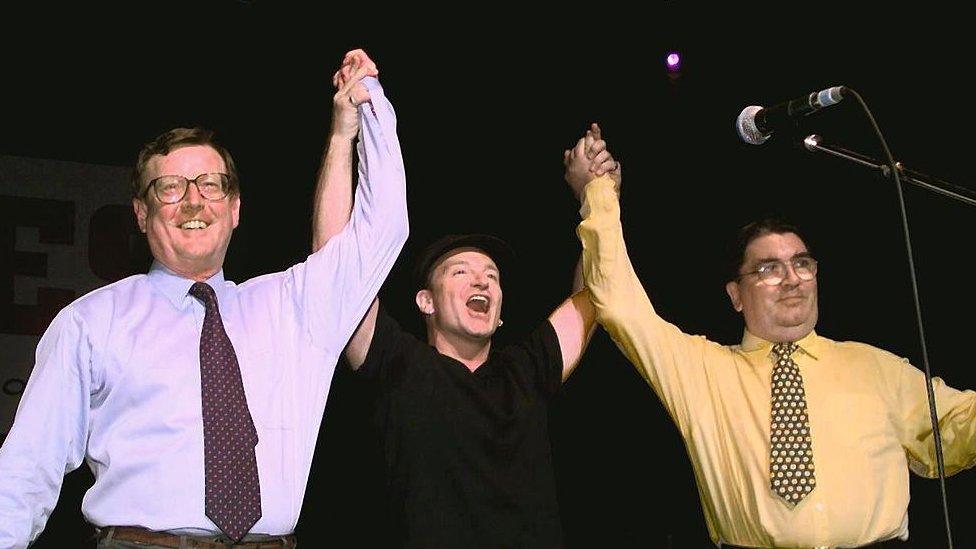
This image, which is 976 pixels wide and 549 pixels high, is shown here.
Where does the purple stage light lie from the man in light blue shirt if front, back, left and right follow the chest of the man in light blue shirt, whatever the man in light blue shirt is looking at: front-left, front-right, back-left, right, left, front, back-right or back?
back-left

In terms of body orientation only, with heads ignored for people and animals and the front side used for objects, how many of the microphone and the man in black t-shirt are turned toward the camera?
1

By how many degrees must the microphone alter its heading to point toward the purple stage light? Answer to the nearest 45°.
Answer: approximately 90° to its right

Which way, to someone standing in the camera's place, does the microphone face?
facing to the left of the viewer

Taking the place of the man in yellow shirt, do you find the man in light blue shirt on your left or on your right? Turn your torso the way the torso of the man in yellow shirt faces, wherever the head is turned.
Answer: on your right

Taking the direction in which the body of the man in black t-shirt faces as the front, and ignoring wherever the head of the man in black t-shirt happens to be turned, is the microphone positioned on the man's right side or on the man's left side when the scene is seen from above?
on the man's left side

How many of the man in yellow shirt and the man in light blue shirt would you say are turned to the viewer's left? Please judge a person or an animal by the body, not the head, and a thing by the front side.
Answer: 0

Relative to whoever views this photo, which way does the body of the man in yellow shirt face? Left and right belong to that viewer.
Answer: facing the viewer

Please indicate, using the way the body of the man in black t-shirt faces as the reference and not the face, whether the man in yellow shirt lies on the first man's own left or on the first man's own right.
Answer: on the first man's own left

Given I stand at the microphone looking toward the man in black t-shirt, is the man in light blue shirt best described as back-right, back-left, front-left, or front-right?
front-left

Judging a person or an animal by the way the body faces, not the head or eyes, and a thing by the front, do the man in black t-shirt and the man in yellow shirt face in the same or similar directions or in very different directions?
same or similar directions

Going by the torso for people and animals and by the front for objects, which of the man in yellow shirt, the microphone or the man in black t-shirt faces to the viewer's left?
the microphone

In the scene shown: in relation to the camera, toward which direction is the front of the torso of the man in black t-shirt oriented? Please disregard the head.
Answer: toward the camera

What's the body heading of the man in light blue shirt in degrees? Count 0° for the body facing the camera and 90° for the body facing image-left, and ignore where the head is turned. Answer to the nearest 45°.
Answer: approximately 0°
